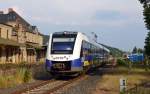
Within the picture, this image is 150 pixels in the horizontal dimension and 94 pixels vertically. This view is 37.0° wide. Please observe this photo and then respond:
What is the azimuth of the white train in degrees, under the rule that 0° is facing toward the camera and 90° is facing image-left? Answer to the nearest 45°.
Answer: approximately 45°
